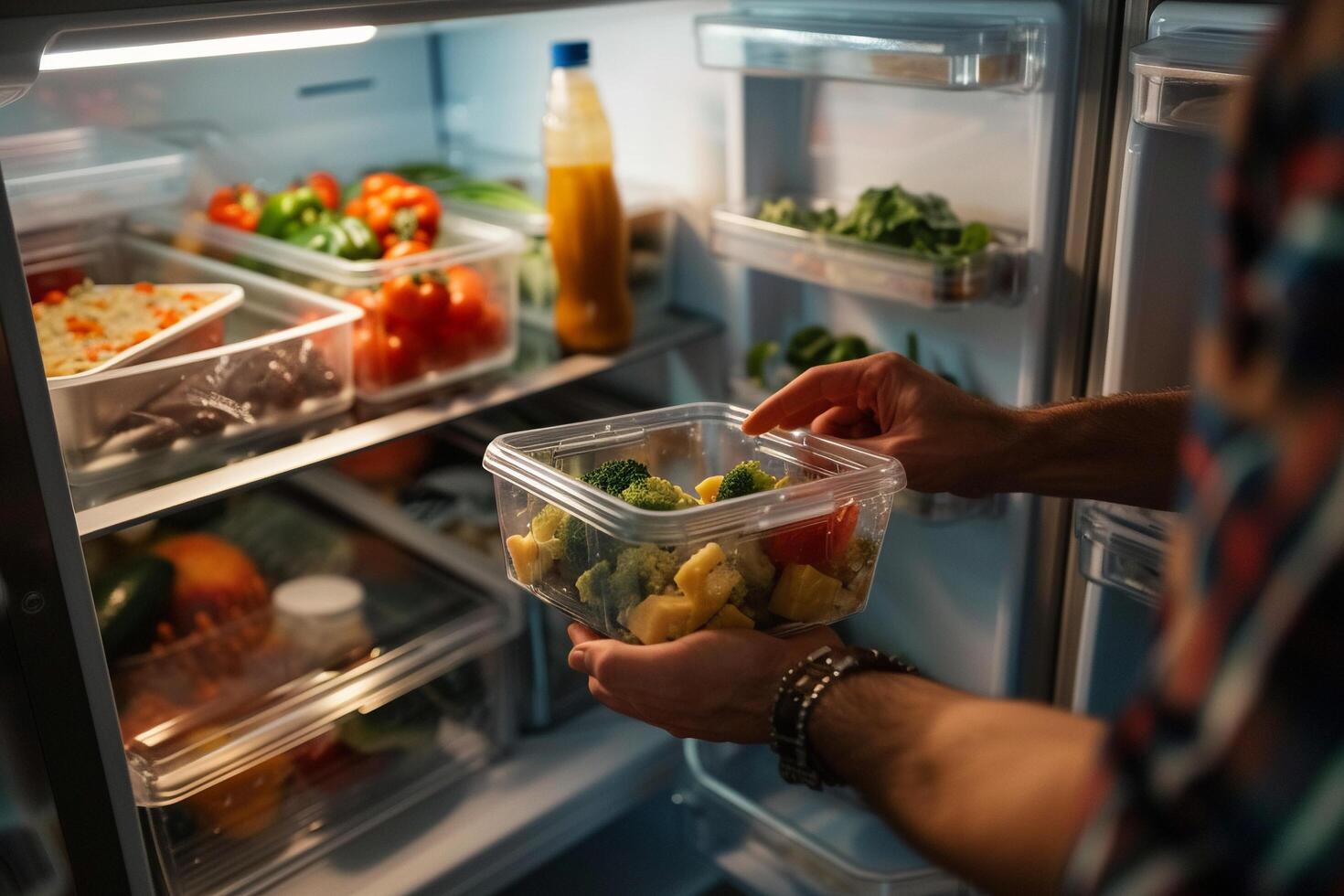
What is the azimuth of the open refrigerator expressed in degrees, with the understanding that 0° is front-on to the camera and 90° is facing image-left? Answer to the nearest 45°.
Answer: approximately 315°

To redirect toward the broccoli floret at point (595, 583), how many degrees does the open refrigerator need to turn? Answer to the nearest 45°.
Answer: approximately 45° to its right
